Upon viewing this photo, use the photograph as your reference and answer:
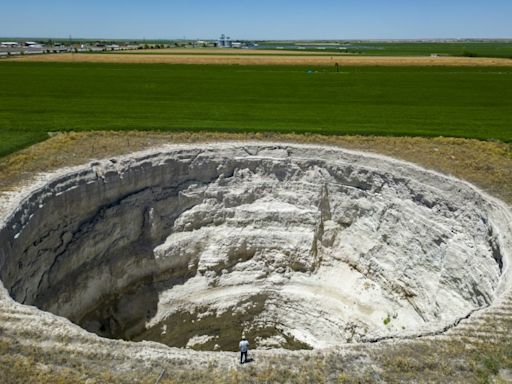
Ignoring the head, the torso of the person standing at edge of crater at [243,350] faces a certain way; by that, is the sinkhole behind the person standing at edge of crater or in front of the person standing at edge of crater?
in front

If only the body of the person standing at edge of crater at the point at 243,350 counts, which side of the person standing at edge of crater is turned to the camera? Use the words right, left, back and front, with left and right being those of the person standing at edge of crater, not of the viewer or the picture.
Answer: back
